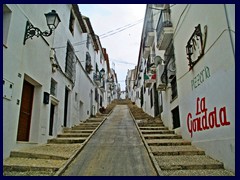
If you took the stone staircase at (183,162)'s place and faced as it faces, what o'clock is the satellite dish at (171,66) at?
The satellite dish is roughly at 6 o'clock from the stone staircase.

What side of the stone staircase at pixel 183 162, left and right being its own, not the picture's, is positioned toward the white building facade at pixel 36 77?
right

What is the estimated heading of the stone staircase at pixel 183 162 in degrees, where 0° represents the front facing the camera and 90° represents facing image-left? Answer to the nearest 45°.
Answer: approximately 0°
